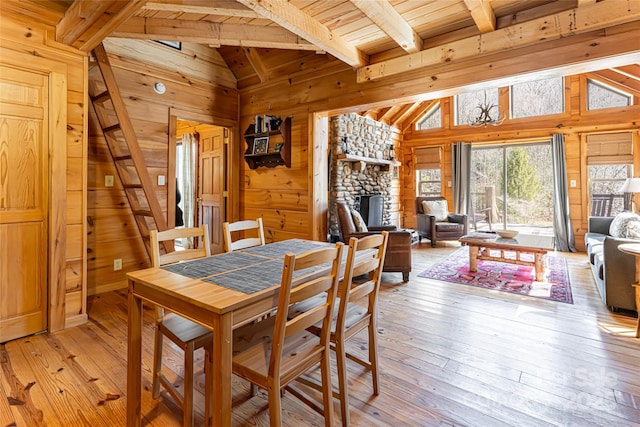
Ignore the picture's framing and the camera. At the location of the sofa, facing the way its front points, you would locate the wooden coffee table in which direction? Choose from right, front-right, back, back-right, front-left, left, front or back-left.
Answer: front-right

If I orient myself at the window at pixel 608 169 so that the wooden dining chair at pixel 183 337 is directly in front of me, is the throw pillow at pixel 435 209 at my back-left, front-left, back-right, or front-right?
front-right

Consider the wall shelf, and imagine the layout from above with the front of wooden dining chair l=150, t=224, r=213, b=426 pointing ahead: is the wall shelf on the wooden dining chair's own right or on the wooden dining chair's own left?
on the wooden dining chair's own left

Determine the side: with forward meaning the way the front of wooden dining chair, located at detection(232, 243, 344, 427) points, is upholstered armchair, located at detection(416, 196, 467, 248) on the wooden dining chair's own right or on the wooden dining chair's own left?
on the wooden dining chair's own right

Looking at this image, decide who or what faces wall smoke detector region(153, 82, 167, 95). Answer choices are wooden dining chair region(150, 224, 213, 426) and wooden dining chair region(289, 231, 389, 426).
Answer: wooden dining chair region(289, 231, 389, 426)

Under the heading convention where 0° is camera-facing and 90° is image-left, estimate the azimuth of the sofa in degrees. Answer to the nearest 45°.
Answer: approximately 90°

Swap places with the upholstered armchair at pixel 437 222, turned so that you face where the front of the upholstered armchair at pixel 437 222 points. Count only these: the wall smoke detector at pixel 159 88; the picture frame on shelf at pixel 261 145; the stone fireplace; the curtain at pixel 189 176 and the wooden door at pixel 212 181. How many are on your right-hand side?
5

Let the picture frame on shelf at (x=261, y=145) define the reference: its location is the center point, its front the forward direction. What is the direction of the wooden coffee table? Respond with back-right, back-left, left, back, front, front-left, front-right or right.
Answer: back-left

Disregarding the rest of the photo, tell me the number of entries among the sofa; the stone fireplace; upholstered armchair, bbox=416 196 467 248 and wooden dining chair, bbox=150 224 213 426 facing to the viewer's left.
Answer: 1

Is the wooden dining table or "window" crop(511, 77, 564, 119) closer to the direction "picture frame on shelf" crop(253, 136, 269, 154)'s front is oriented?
the wooden dining table

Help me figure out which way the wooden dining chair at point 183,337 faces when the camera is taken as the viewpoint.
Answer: facing the viewer and to the right of the viewer

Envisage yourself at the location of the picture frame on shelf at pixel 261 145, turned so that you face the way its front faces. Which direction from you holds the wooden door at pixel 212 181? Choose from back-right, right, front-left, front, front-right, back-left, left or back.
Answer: right

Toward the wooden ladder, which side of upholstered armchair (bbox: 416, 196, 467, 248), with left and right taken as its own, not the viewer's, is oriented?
right
